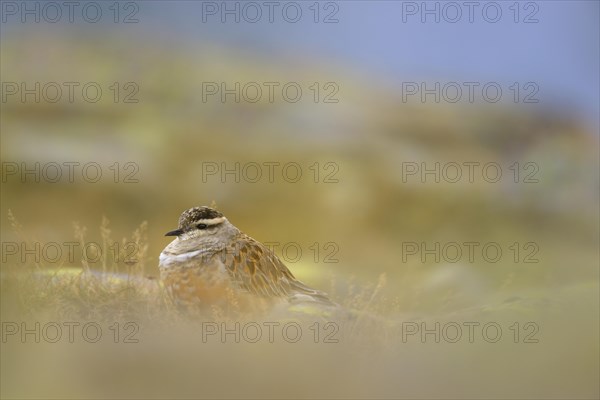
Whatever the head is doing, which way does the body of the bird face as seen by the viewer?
to the viewer's left
